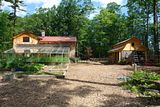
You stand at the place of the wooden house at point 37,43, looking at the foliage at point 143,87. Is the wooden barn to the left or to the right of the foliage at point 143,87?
left

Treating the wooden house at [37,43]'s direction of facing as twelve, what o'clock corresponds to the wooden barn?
The wooden barn is roughly at 10 o'clock from the wooden house.

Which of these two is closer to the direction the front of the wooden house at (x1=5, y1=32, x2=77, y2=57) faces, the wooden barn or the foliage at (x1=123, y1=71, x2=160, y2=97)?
the foliage

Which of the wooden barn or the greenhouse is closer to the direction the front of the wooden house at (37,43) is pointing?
the greenhouse

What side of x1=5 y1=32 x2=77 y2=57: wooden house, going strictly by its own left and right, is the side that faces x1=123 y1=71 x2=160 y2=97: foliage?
front

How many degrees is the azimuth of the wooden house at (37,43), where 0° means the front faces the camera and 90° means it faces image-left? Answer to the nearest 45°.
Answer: approximately 0°

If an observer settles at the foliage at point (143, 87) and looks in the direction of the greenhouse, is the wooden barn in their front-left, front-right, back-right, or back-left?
front-right
